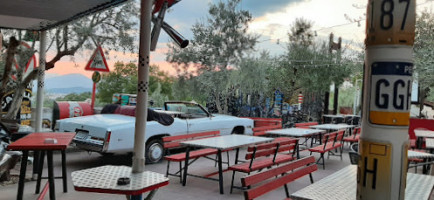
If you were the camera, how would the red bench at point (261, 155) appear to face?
facing away from the viewer and to the left of the viewer

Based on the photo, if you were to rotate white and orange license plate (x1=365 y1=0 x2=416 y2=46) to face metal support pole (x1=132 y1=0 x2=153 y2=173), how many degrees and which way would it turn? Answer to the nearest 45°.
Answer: approximately 135° to its right

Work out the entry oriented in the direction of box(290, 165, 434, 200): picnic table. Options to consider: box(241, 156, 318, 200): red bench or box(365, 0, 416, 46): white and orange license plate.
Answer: the red bench

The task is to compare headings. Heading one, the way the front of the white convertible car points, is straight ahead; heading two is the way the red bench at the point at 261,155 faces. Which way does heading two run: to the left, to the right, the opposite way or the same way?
to the left

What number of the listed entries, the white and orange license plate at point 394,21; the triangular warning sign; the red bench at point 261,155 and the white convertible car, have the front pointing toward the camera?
2

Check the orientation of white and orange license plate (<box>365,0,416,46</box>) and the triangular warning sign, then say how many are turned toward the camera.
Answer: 2

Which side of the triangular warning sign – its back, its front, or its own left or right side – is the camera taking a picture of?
front

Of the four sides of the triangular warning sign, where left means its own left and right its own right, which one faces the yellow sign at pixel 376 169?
front

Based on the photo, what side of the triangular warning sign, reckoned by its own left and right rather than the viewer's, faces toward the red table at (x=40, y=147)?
front

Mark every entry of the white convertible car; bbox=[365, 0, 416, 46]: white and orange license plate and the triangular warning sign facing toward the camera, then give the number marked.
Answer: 2

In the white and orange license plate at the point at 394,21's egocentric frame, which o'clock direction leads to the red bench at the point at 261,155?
The red bench is roughly at 5 o'clock from the white and orange license plate.

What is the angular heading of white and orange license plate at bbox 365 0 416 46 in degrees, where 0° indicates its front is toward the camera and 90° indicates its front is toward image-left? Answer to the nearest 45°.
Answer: approximately 0°

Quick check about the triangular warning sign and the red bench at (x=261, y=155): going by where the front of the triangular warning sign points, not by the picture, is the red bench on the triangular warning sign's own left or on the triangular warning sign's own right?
on the triangular warning sign's own left

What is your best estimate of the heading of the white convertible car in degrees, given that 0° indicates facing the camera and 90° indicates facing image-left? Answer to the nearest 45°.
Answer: approximately 225°

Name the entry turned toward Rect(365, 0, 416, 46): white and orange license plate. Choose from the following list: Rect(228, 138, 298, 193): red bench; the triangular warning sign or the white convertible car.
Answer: the triangular warning sign

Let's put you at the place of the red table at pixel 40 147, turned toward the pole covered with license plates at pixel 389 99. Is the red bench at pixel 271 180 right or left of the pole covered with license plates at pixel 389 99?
left
